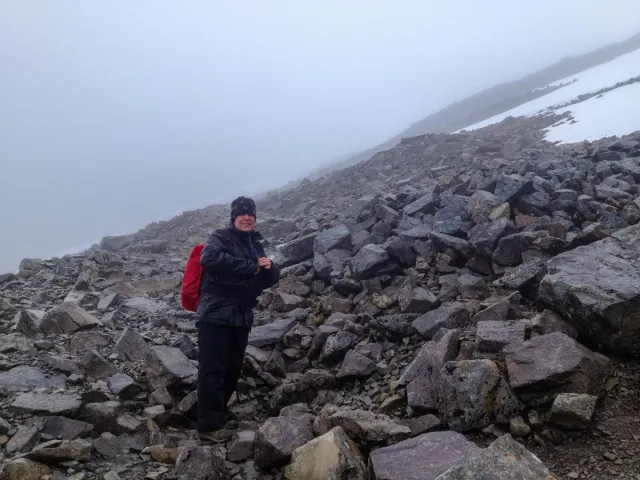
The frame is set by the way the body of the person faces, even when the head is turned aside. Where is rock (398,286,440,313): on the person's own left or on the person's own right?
on the person's own left

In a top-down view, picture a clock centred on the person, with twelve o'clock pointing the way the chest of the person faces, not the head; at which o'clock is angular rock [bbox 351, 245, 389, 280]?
The angular rock is roughly at 9 o'clock from the person.

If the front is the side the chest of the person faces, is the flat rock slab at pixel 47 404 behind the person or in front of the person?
behind

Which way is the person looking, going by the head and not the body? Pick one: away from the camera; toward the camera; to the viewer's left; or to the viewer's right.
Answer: toward the camera

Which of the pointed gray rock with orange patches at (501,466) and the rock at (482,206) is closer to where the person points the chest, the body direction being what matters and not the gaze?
the pointed gray rock with orange patches

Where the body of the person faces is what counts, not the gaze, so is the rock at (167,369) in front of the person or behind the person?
behind

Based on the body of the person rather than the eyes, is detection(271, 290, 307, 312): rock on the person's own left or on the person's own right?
on the person's own left

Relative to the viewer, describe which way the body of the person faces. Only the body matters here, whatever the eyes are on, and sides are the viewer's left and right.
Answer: facing the viewer and to the right of the viewer

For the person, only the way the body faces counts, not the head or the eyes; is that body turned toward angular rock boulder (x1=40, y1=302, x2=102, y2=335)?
no

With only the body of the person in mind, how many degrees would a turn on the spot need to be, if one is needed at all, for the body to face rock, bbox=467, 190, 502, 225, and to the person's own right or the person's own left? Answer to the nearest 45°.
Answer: approximately 90° to the person's own left

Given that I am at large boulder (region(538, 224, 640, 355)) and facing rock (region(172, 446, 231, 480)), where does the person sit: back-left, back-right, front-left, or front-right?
front-right

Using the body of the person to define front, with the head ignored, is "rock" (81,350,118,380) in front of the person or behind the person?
behind
